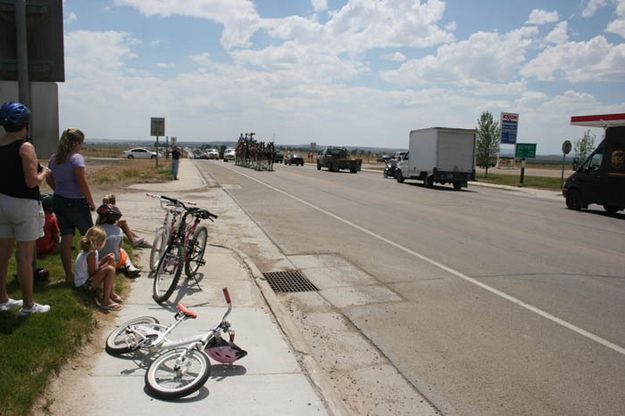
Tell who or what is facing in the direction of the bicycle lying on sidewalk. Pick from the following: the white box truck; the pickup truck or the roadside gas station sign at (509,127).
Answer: the roadside gas station sign

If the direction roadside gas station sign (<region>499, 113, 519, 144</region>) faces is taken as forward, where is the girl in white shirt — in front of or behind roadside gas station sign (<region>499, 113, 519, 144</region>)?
in front

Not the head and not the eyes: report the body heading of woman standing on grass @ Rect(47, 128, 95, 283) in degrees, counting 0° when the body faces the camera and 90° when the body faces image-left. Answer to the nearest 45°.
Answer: approximately 225°

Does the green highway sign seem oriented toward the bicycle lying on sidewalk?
yes

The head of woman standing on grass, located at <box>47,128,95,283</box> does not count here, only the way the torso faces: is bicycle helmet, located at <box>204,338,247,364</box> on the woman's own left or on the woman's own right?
on the woman's own right

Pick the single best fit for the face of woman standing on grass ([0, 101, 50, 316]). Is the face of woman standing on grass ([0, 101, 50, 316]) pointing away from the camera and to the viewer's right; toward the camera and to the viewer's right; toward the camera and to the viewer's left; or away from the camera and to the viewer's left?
away from the camera and to the viewer's right

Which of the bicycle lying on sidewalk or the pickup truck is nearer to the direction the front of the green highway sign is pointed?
the bicycle lying on sidewalk

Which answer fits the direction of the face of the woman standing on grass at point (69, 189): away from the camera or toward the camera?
away from the camera

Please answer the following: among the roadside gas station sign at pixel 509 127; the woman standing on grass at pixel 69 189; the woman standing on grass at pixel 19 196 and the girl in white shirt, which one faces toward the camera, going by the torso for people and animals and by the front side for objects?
the roadside gas station sign

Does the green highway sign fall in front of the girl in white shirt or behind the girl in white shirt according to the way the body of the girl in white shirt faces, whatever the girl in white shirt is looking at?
in front

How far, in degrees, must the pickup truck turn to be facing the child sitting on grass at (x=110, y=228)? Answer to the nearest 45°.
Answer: approximately 135° to its left

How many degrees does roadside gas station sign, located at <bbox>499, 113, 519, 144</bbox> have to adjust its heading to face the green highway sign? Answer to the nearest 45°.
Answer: approximately 45° to its left

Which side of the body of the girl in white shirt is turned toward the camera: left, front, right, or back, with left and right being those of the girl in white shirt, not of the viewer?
right
